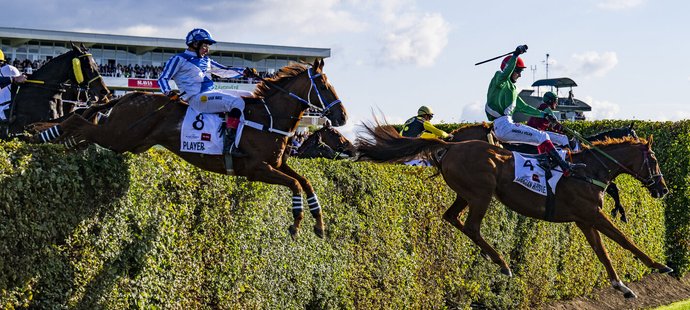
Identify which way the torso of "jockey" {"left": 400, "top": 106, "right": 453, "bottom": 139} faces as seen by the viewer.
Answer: to the viewer's right

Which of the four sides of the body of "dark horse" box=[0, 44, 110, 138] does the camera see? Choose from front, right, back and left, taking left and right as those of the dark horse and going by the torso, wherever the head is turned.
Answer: right

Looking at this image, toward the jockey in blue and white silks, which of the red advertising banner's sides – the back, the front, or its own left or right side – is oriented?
front

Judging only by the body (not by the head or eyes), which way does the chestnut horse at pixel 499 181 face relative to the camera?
to the viewer's right

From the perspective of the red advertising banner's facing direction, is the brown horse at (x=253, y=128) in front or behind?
in front

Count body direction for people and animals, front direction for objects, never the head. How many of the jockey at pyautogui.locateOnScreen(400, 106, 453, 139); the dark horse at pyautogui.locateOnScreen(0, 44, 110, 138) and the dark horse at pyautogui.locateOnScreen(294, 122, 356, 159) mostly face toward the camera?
0

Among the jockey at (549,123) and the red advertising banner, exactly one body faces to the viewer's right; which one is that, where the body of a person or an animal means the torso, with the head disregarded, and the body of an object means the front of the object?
the jockey

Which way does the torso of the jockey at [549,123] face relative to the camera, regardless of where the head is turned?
to the viewer's right

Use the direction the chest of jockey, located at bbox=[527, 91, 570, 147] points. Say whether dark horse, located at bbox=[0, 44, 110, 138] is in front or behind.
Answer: behind

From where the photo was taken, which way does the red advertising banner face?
toward the camera

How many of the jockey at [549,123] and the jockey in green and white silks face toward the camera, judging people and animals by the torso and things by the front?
0

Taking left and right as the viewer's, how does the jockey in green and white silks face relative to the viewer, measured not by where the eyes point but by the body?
facing to the right of the viewer

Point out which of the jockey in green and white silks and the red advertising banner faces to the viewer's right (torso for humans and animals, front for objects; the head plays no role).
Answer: the jockey in green and white silks

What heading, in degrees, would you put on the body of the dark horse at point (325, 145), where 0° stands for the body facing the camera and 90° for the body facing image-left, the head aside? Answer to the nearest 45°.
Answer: approximately 270°
